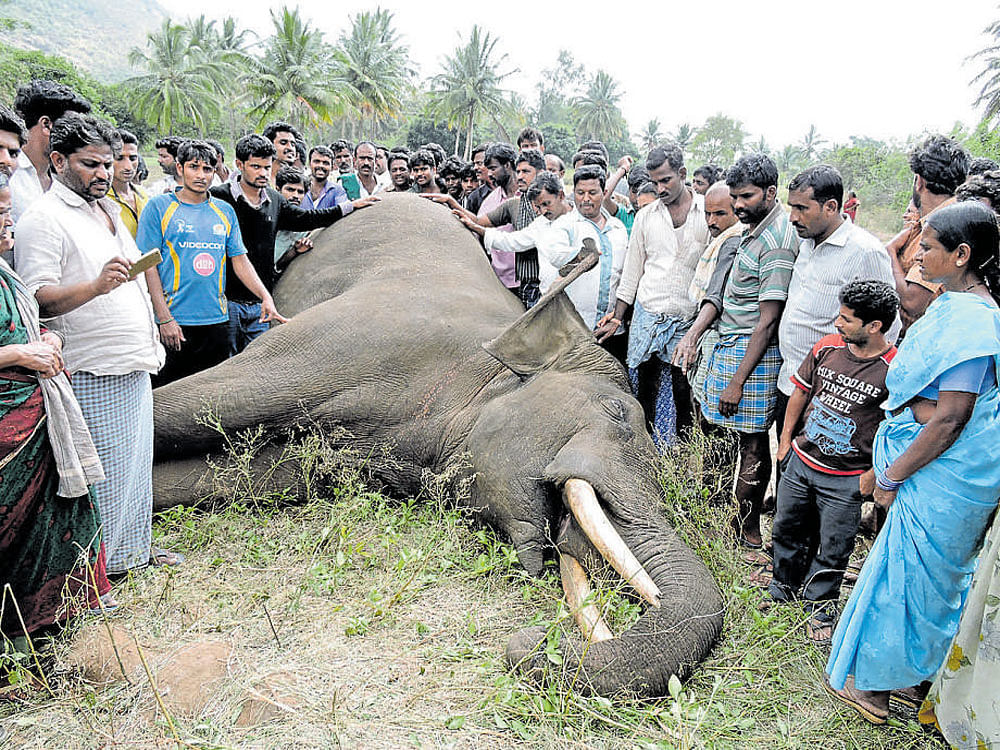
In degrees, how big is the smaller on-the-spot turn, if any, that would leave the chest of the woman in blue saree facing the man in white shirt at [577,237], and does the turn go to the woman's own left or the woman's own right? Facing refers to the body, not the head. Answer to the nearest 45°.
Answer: approximately 45° to the woman's own right

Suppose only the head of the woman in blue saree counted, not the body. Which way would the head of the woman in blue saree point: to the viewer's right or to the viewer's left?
to the viewer's left

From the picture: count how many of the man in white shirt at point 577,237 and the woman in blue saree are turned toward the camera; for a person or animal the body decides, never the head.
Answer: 1

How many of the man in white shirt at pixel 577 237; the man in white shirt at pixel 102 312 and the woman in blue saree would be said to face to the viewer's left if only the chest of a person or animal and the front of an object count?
1

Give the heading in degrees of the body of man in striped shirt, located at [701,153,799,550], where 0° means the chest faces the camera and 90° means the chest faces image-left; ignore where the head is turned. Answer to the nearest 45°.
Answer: approximately 45°

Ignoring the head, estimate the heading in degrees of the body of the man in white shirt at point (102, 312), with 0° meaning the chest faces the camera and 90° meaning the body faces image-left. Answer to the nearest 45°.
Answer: approximately 315°

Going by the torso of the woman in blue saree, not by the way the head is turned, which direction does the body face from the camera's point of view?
to the viewer's left

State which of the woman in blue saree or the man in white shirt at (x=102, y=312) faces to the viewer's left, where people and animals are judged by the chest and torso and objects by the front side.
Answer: the woman in blue saree

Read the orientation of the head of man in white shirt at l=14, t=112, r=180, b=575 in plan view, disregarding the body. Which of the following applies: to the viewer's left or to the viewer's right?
to the viewer's right
